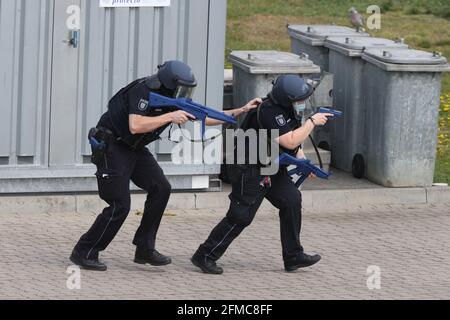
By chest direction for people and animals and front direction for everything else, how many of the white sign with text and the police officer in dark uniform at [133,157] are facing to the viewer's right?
1

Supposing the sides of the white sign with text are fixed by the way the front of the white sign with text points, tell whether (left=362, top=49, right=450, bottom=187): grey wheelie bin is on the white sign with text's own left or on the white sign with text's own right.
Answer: on the white sign with text's own left

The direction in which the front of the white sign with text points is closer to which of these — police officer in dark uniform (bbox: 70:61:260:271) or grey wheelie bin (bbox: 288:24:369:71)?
the police officer in dark uniform

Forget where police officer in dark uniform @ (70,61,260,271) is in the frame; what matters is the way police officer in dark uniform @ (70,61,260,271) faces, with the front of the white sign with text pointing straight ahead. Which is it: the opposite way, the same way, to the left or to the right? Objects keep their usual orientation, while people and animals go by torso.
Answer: to the left

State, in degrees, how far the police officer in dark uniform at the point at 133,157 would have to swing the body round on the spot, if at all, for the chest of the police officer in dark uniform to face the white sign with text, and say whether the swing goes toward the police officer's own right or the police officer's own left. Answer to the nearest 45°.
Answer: approximately 90° to the police officer's own left

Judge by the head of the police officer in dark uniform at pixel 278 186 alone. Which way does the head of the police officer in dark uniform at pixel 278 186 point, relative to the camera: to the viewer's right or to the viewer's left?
to the viewer's right

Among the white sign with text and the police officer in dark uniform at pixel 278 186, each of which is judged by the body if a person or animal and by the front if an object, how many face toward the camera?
1

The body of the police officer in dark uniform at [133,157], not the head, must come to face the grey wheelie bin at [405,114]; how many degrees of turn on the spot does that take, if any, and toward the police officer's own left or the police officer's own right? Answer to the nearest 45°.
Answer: approximately 45° to the police officer's own left

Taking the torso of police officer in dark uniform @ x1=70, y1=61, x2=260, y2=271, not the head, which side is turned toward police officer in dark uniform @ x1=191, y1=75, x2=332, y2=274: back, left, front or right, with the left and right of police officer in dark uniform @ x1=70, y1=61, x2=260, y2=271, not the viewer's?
front

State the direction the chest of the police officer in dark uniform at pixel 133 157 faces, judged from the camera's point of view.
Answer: to the viewer's right

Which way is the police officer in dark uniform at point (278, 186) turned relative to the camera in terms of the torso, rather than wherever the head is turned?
to the viewer's right

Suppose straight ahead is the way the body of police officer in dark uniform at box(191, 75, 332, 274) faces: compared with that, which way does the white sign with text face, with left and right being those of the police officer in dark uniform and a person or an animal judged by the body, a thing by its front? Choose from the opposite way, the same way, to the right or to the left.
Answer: to the right
